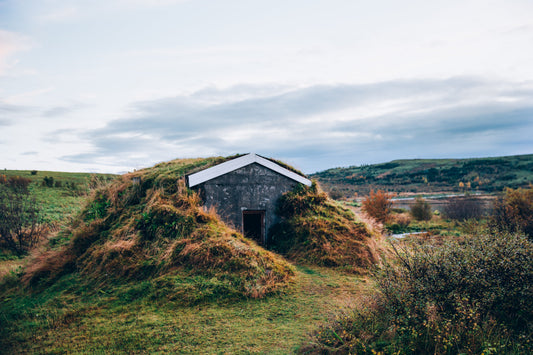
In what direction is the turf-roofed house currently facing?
toward the camera

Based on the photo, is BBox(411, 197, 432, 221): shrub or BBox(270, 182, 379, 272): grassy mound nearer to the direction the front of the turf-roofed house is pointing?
the grassy mound

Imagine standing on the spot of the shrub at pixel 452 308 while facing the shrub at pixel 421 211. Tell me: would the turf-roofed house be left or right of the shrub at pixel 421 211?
left

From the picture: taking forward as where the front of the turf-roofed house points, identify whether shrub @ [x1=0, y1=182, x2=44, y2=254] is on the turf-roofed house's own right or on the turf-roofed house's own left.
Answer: on the turf-roofed house's own right

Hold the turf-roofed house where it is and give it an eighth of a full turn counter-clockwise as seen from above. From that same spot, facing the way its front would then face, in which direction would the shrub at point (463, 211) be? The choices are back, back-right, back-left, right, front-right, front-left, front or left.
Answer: left

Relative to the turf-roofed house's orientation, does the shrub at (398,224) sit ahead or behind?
behind

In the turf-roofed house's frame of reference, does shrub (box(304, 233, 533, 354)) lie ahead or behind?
ahead

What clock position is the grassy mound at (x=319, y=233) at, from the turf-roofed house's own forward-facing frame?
The grassy mound is roughly at 9 o'clock from the turf-roofed house.

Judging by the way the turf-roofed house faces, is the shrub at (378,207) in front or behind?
behind
